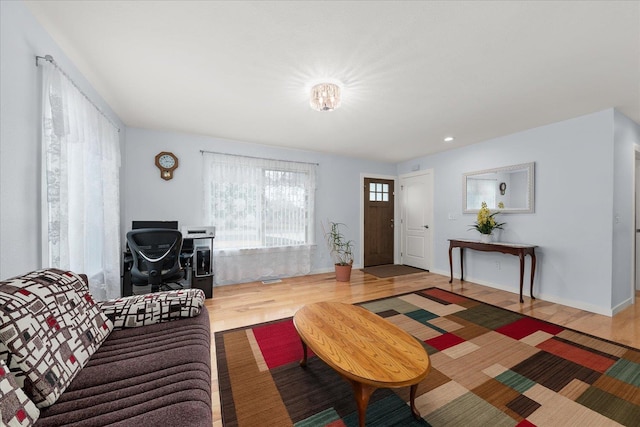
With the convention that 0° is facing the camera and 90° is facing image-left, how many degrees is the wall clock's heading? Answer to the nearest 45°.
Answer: approximately 0°

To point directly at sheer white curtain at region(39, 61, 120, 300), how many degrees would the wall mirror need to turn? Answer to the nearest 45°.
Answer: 0° — it already faces it

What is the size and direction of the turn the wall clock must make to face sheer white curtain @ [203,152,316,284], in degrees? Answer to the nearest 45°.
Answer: approximately 90° to its left

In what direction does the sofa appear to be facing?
to the viewer's right

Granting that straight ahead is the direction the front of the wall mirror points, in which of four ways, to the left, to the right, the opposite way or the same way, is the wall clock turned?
to the left

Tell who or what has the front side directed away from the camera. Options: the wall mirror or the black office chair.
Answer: the black office chair

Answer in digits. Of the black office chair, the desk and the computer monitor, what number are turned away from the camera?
1

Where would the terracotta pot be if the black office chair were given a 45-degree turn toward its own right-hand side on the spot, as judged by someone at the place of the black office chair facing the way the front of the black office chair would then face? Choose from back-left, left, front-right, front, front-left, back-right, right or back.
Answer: front-right

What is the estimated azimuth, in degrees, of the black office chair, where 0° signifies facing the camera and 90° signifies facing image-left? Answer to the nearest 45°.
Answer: approximately 180°

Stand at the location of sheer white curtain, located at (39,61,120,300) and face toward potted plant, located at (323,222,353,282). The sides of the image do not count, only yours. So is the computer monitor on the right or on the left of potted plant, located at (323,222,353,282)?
left

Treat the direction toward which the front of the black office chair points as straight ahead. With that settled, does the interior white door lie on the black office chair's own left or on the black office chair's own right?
on the black office chair's own right

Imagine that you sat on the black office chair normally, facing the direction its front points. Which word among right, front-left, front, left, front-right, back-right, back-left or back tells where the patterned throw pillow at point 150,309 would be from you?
back

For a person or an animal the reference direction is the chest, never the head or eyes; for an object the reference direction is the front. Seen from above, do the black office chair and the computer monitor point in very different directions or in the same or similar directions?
very different directions

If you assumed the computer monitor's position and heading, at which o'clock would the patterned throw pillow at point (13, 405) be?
The patterned throw pillow is roughly at 12 o'clock from the computer monitor.

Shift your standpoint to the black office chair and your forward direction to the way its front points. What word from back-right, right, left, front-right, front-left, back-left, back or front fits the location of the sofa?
back

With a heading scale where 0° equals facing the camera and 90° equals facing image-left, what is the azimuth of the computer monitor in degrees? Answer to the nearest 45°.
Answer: approximately 0°

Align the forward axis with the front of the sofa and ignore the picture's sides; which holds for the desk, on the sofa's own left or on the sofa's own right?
on the sofa's own left
